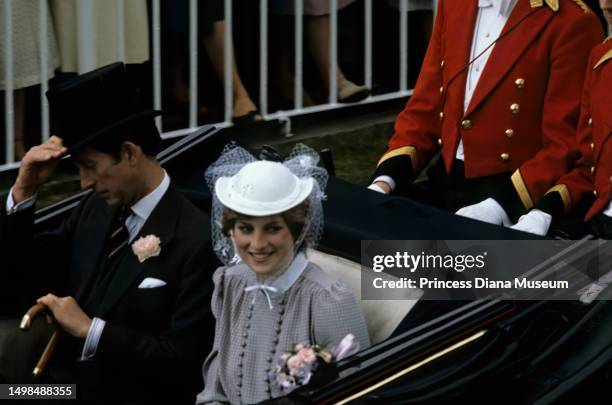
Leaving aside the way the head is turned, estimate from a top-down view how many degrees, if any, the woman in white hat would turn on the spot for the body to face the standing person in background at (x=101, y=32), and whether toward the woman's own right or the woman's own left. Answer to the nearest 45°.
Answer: approximately 135° to the woman's own right

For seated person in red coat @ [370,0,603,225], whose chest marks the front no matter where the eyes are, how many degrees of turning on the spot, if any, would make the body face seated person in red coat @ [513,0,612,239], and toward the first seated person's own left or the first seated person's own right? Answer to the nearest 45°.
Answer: approximately 90° to the first seated person's own left

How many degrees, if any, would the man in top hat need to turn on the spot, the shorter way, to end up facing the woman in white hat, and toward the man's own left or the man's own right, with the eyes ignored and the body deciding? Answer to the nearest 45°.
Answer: approximately 90° to the man's own left

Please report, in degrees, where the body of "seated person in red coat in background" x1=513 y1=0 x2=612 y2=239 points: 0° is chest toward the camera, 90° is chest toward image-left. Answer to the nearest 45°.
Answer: approximately 45°

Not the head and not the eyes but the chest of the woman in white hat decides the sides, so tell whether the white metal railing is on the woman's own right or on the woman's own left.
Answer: on the woman's own right

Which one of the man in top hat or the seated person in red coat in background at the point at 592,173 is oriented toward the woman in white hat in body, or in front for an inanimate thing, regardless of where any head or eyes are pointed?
the seated person in red coat in background

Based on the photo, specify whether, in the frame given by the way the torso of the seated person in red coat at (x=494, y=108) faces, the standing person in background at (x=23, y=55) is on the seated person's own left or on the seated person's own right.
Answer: on the seated person's own right

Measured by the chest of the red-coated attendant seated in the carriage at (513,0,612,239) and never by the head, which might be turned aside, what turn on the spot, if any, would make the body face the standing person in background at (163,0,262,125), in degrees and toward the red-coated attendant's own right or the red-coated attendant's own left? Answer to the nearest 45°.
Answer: approximately 90° to the red-coated attendant's own right
